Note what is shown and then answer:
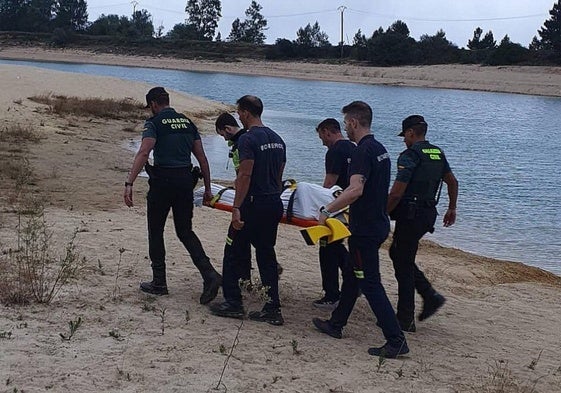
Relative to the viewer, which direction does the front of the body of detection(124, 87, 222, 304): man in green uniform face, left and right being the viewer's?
facing away from the viewer and to the left of the viewer

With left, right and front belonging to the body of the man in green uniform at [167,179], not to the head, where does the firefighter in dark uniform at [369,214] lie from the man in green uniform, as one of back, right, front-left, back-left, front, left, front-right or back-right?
back

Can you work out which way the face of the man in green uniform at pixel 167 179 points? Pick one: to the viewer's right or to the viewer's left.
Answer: to the viewer's left

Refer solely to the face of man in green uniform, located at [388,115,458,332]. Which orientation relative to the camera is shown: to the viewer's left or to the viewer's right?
to the viewer's left

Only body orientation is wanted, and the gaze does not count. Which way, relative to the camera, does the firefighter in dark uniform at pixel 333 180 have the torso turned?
to the viewer's left

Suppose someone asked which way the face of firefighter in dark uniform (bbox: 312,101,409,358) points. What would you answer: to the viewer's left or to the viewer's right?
to the viewer's left

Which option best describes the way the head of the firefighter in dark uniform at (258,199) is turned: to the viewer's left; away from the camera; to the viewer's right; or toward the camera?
to the viewer's left

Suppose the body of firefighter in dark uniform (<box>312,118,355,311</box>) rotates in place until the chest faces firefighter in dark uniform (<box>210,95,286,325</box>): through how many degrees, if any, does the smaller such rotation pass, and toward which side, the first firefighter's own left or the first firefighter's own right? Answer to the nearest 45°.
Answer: approximately 45° to the first firefighter's own left

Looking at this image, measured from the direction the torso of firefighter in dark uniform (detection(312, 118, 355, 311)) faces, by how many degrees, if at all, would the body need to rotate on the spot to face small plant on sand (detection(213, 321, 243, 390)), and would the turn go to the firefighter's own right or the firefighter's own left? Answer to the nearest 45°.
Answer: approximately 90° to the firefighter's own left

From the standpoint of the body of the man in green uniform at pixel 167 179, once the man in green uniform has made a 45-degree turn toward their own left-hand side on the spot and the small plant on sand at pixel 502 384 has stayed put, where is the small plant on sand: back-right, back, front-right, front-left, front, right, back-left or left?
back-left
